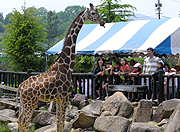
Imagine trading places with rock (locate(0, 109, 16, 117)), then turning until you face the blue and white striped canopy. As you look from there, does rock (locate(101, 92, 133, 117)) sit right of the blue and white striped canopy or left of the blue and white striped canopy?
right

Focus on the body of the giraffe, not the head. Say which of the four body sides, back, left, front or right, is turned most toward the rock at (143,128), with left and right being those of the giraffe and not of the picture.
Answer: front

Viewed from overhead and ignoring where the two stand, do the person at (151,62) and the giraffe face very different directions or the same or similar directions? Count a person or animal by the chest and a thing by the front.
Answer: very different directions

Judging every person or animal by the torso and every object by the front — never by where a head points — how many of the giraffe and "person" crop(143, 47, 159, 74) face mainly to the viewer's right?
1

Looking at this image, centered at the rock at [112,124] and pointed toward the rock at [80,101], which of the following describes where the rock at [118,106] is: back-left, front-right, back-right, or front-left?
front-right

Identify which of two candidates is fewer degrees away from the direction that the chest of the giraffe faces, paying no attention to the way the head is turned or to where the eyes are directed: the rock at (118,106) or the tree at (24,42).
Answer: the rock

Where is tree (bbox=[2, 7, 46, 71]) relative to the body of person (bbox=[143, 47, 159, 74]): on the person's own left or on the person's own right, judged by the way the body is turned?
on the person's own right

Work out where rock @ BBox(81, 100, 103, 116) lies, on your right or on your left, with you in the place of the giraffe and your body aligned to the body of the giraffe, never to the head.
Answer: on your left

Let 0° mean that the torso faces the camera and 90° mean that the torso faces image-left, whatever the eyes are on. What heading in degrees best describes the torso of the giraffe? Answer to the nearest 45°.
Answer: approximately 270°

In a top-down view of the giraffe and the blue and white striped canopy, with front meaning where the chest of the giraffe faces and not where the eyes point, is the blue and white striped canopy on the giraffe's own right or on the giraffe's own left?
on the giraffe's own left

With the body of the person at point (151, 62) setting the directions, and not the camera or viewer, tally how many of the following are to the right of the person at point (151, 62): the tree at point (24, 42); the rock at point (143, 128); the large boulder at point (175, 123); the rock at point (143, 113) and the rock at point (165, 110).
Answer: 1

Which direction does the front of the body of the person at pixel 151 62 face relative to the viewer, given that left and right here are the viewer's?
facing the viewer and to the left of the viewer

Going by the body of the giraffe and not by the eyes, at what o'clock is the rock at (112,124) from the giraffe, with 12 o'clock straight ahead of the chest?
The rock is roughly at 11 o'clock from the giraffe.

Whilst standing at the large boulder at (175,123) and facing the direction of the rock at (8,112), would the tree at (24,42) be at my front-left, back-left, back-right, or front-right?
front-right

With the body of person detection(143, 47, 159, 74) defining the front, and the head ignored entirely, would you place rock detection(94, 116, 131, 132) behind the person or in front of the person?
in front
